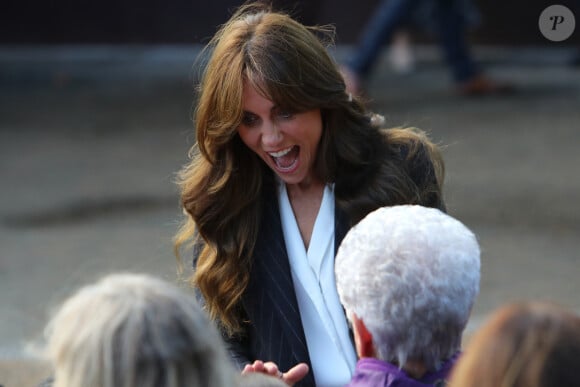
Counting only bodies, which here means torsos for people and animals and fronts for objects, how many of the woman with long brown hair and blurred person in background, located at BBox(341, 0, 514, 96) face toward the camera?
1

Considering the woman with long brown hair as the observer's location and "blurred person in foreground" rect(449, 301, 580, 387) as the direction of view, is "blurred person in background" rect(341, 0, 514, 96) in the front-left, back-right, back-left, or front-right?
back-left

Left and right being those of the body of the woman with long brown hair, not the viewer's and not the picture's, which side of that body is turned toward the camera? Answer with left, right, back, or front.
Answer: front

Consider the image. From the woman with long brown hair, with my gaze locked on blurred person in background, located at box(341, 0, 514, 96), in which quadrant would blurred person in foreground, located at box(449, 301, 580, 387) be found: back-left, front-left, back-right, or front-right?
back-right

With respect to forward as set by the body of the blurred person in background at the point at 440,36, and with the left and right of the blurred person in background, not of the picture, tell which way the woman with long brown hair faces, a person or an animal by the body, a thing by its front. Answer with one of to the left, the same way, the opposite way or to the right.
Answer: to the right

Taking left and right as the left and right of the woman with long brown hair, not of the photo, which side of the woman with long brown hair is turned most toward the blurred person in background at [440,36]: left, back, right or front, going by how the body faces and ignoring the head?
back

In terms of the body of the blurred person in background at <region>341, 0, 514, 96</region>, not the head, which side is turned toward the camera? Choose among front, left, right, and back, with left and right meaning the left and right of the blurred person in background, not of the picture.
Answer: right

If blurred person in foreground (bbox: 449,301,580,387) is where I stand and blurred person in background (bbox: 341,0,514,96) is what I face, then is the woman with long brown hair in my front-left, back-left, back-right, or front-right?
front-left

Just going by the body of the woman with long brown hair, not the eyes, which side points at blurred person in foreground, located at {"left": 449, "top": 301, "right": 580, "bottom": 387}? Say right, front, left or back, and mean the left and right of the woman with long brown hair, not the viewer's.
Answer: front

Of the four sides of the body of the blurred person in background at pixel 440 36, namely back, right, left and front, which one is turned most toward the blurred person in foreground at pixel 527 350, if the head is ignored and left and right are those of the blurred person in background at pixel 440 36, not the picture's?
right

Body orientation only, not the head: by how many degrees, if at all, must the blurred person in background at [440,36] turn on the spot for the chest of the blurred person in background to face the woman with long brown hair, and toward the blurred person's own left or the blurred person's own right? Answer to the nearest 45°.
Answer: approximately 90° to the blurred person's own right
